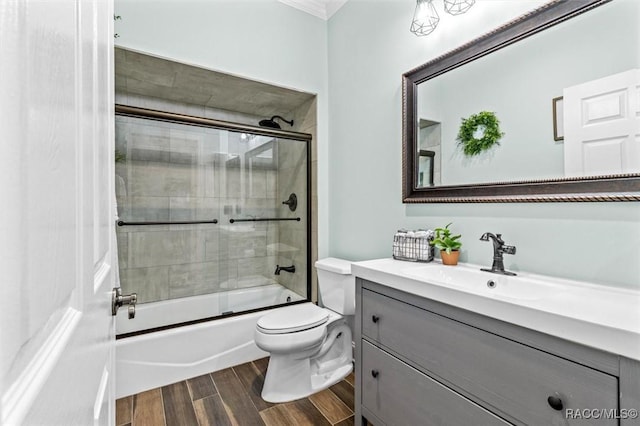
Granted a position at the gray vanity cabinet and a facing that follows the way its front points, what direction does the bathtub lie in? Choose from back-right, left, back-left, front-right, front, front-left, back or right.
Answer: front-right

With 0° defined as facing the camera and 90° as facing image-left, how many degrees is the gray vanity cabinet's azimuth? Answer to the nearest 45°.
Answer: approximately 45°

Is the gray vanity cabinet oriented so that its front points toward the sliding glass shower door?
no

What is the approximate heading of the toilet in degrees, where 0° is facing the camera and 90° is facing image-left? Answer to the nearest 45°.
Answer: approximately 45°

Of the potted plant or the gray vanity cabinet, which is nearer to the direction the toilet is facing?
the gray vanity cabinet

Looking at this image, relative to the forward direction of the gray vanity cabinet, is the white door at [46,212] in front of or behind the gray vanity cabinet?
in front

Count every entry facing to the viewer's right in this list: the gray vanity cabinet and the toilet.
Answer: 0

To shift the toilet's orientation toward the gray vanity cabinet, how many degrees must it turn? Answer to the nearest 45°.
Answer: approximately 90° to its left

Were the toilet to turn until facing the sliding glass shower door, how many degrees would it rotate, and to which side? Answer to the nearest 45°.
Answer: approximately 90° to its right

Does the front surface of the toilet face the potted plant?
no

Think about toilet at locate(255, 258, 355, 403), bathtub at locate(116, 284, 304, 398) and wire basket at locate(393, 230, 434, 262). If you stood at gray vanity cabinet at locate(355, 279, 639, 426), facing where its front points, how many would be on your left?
0
